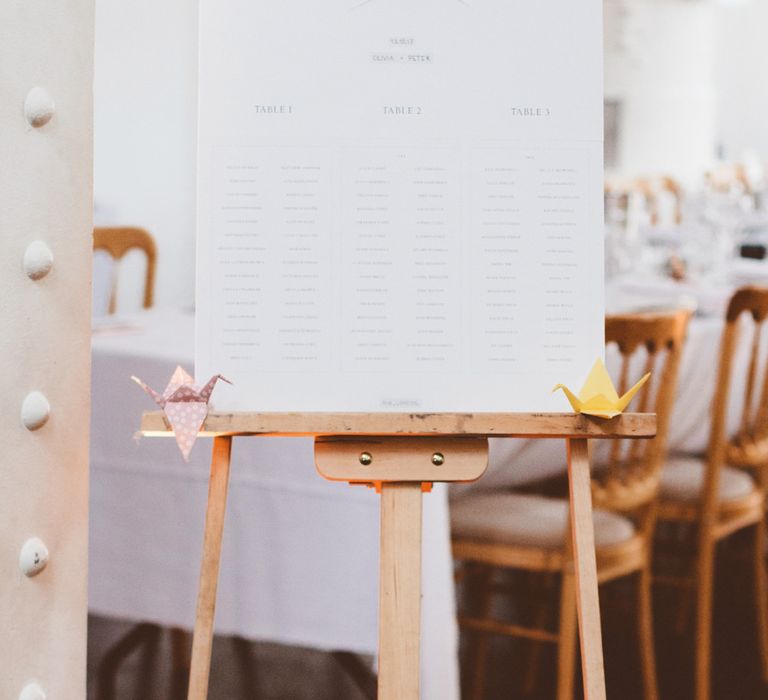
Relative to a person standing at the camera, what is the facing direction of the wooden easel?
facing the viewer

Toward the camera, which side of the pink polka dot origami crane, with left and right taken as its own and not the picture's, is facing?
right

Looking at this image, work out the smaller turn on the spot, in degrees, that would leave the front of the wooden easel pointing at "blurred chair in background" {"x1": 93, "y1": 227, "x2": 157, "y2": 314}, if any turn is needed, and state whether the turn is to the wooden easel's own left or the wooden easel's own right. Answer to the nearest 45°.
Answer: approximately 135° to the wooden easel's own right

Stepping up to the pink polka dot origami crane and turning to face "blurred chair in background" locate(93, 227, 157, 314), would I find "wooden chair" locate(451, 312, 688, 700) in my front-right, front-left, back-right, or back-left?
front-right

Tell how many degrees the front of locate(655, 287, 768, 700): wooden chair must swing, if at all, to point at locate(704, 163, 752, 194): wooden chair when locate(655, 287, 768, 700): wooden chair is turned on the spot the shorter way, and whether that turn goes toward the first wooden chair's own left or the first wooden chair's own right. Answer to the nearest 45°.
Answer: approximately 45° to the first wooden chair's own right

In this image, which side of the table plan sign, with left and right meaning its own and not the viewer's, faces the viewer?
front

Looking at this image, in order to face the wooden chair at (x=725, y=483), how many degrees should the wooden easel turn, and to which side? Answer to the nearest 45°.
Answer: approximately 135° to its left

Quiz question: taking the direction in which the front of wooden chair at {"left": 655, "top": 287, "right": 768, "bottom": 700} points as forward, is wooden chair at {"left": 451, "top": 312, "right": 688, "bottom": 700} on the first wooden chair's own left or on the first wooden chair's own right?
on the first wooden chair's own left

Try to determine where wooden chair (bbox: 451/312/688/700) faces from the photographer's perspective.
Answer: facing the viewer and to the left of the viewer
